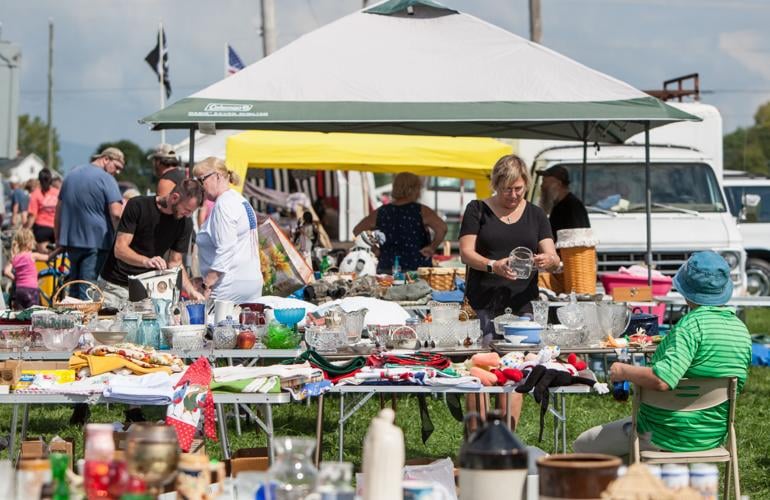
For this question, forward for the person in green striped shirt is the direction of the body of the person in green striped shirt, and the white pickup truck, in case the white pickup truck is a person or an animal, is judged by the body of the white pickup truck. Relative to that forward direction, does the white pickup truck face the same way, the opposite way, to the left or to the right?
to the left

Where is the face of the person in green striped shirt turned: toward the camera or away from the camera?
away from the camera

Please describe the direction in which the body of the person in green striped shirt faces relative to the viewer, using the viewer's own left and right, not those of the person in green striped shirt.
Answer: facing away from the viewer and to the left of the viewer

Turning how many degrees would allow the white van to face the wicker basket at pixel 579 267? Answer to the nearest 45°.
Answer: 0° — it already faces it

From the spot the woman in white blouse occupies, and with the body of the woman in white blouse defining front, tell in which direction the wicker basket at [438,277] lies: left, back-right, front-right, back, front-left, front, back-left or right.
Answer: back-right

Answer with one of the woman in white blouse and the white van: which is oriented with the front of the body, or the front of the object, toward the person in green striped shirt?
the white van

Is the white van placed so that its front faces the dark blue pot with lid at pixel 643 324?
yes

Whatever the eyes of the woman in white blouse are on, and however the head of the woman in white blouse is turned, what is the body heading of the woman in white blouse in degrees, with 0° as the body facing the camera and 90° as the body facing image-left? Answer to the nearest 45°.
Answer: approximately 90°

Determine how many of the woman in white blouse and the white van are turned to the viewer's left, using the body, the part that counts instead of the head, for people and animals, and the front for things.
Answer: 1

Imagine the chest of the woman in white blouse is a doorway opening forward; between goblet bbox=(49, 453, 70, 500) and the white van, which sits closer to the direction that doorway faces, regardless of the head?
the goblet
